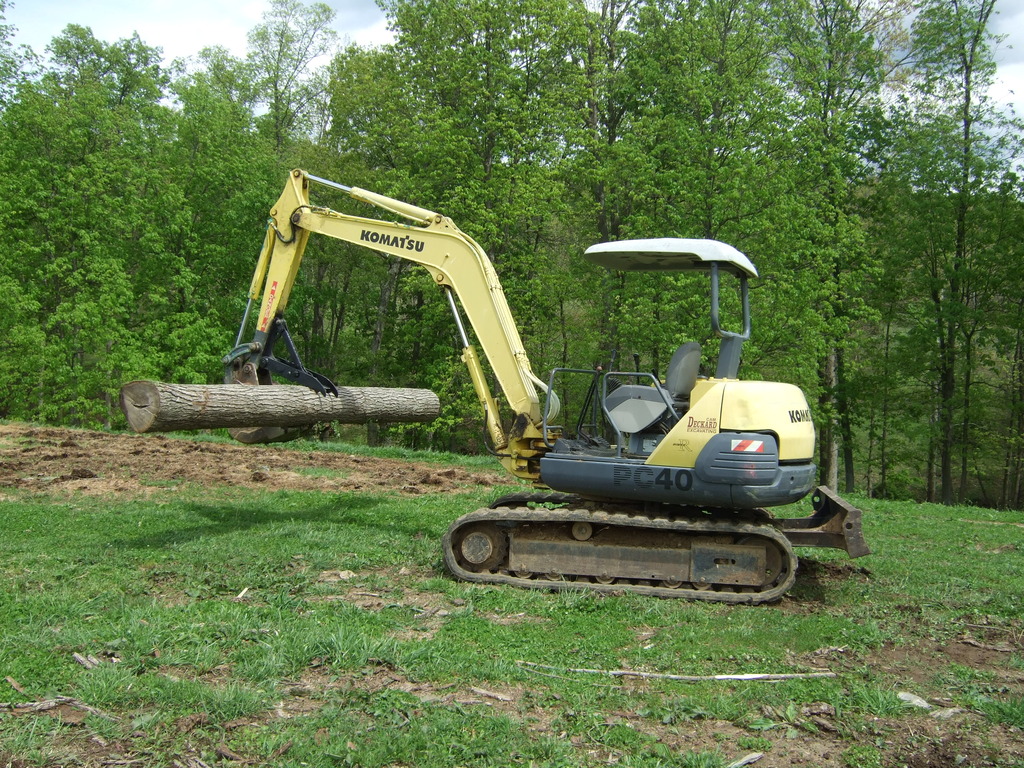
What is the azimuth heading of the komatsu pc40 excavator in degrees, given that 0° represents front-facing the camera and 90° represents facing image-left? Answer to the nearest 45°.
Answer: approximately 90°

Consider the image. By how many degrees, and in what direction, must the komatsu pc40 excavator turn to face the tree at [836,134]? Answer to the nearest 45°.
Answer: approximately 135° to its right
